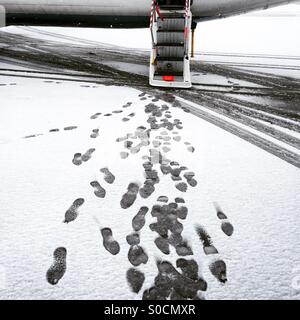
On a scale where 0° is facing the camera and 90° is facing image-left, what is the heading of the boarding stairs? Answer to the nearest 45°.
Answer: approximately 0°

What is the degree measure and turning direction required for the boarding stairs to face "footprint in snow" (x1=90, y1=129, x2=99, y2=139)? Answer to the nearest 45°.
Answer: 0° — it already faces it

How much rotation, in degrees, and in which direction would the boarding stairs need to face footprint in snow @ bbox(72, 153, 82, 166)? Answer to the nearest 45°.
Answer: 0° — it already faces it
